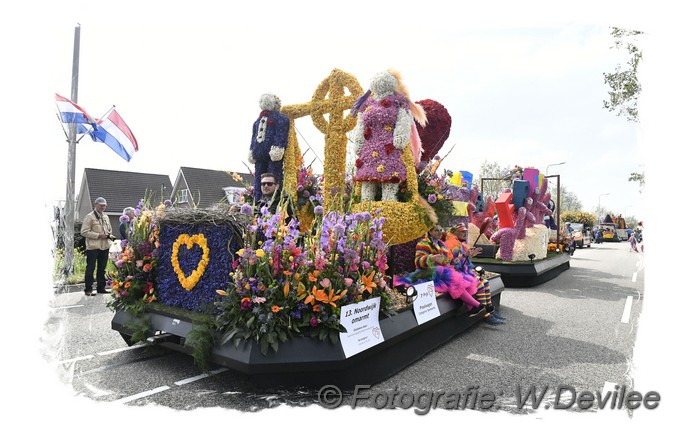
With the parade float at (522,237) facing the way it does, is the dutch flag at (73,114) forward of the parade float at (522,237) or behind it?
forward

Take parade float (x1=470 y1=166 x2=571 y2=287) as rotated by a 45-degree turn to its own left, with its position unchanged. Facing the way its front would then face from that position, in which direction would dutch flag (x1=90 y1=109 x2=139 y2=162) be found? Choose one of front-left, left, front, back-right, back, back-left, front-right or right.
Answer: front-right

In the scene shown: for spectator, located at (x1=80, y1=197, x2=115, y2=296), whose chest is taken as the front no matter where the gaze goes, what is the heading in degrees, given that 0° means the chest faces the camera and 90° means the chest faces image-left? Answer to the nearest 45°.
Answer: approximately 315°

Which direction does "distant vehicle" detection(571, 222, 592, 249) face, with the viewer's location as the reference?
facing the viewer and to the left of the viewer

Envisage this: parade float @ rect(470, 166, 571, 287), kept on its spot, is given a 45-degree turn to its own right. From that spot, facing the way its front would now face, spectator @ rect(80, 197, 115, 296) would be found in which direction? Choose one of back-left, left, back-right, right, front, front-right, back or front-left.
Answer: front-left

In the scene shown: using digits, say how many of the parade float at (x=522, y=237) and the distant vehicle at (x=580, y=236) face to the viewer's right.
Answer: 0

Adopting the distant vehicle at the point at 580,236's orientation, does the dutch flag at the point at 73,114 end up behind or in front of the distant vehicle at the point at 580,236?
in front

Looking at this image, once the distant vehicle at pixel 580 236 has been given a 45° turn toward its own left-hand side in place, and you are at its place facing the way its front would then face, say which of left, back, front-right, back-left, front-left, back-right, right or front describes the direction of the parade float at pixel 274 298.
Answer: front

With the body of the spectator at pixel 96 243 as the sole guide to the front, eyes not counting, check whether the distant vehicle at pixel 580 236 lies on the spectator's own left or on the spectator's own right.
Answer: on the spectator's own left
